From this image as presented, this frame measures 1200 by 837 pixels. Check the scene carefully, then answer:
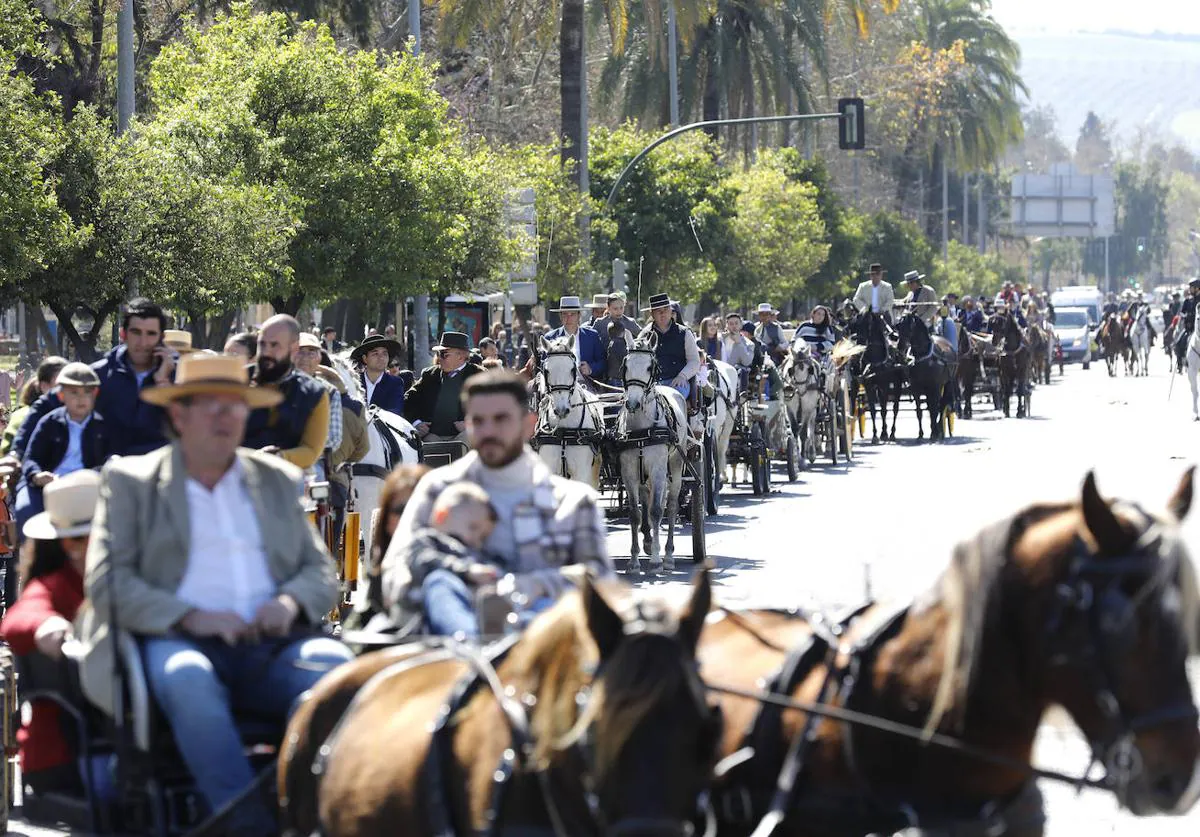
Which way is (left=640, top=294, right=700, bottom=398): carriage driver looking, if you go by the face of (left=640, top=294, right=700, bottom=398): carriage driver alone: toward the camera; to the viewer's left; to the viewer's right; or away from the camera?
toward the camera

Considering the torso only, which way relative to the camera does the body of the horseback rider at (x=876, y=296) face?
toward the camera

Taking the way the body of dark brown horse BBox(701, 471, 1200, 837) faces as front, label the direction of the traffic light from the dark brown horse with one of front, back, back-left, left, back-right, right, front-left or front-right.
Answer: back-left

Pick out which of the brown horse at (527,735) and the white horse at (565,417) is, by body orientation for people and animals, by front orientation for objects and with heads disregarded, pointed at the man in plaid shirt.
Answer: the white horse

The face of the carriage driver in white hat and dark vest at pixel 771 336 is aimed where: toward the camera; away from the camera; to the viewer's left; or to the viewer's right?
toward the camera

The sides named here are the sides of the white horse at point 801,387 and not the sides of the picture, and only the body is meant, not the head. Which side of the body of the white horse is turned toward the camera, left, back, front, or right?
front

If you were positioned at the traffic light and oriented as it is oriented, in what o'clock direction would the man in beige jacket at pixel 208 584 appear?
The man in beige jacket is roughly at 6 o'clock from the traffic light.

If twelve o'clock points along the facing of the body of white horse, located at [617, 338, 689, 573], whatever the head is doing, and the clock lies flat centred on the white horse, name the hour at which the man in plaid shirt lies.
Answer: The man in plaid shirt is roughly at 12 o'clock from the white horse.

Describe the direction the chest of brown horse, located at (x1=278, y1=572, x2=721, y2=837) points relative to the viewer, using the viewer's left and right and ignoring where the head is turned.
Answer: facing the viewer and to the right of the viewer

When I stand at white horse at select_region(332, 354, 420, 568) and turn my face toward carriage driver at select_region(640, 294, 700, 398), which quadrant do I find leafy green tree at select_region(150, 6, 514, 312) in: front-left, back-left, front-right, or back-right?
front-left

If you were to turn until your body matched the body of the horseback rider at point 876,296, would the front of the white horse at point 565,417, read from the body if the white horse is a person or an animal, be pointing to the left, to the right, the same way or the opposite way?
the same way

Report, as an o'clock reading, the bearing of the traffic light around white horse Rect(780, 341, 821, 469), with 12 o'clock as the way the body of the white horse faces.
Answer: The traffic light is roughly at 6 o'clock from the white horse.

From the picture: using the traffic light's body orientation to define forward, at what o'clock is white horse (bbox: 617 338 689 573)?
The white horse is roughly at 6 o'clock from the traffic light.

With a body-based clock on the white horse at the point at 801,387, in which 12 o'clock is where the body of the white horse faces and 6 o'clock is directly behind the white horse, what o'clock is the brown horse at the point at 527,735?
The brown horse is roughly at 12 o'clock from the white horse.

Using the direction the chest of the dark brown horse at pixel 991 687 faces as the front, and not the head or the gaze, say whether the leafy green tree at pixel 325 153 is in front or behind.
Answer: behind
